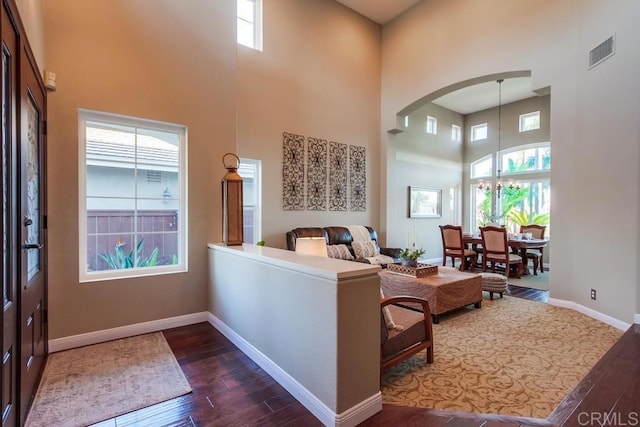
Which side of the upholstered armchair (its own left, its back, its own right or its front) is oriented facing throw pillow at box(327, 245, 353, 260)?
left

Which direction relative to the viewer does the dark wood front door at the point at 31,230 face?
to the viewer's right

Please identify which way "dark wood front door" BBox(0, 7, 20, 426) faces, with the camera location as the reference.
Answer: facing to the right of the viewer

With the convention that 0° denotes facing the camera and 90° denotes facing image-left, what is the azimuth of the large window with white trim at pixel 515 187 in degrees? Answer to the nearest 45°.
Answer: approximately 45°

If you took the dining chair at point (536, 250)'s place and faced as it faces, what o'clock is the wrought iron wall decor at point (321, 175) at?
The wrought iron wall decor is roughly at 12 o'clock from the dining chair.

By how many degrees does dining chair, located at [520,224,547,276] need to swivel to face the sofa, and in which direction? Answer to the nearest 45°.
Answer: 0° — it already faces it

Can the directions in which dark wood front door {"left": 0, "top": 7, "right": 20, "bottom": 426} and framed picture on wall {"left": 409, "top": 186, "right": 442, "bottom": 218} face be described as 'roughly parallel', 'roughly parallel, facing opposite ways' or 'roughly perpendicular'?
roughly perpendicular

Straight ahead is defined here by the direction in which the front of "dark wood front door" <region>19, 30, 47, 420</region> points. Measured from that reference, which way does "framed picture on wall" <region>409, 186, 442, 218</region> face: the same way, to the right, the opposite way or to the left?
to the right

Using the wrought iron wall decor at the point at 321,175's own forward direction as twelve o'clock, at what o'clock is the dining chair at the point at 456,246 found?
The dining chair is roughly at 10 o'clock from the wrought iron wall decor.

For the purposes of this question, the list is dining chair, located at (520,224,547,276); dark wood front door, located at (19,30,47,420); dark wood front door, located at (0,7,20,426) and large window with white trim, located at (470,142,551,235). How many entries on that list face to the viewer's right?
2
